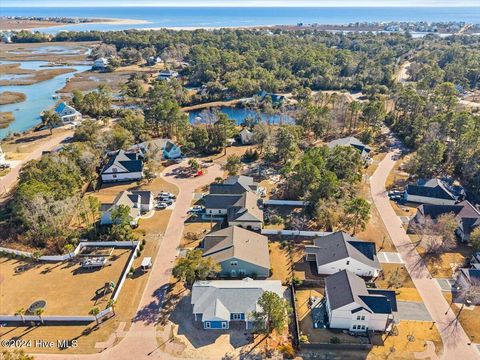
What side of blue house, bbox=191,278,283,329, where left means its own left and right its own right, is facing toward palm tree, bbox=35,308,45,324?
right

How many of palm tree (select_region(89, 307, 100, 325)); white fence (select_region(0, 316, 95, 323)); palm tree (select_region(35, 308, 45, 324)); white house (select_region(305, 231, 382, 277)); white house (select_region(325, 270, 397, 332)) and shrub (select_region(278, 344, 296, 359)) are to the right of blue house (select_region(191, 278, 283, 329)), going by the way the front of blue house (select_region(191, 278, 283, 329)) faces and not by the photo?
3

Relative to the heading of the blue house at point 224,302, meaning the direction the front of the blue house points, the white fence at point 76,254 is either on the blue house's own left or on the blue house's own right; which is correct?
on the blue house's own right

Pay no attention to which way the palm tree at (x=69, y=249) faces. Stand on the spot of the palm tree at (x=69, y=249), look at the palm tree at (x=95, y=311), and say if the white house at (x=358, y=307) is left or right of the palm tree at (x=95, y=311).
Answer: left

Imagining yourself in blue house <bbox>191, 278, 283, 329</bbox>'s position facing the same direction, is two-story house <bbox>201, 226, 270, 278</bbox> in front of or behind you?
behind

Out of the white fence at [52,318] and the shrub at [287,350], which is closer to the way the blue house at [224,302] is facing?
the shrub

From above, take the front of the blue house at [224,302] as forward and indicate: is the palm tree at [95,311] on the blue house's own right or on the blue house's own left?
on the blue house's own right

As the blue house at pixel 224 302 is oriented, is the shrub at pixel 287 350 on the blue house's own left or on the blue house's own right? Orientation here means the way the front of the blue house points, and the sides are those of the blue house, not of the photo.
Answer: on the blue house's own left

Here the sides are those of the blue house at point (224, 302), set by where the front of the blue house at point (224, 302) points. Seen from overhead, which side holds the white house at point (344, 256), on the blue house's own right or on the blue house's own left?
on the blue house's own left

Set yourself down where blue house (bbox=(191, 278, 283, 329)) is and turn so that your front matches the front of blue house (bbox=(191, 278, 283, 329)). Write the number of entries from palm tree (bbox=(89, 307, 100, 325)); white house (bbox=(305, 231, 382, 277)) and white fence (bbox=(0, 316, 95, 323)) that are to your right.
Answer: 2

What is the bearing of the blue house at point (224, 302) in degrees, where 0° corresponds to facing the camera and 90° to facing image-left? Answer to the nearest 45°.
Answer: approximately 0°

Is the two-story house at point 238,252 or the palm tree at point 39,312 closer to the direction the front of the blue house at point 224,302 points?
the palm tree
